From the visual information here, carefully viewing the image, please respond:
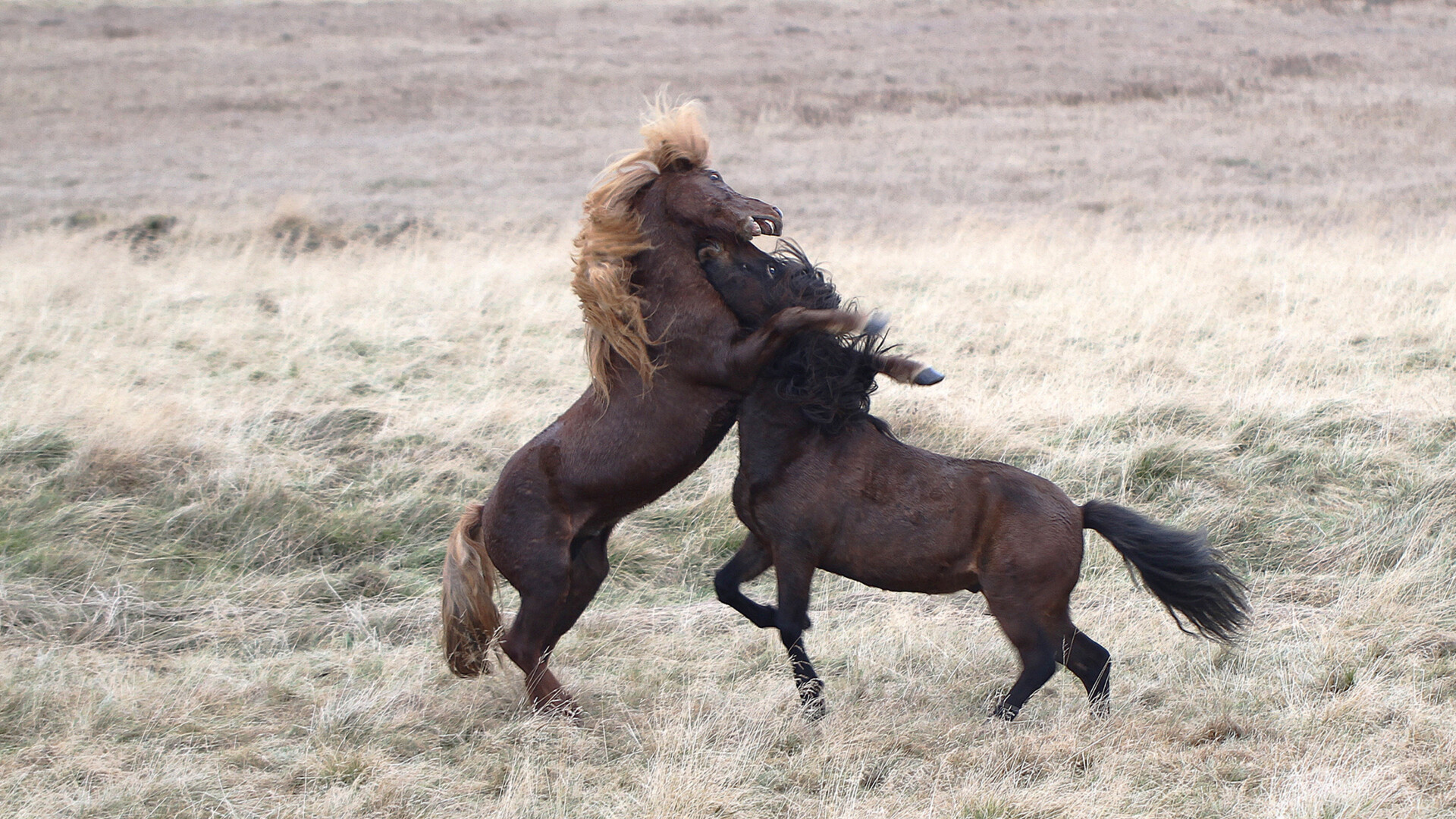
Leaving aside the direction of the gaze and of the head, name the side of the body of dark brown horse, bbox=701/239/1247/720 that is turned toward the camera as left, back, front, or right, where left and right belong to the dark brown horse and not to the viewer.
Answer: left

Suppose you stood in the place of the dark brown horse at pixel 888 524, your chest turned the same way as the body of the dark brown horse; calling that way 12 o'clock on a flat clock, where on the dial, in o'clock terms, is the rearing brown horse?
The rearing brown horse is roughly at 12 o'clock from the dark brown horse.
